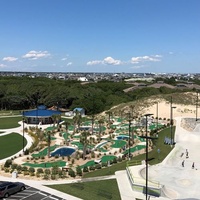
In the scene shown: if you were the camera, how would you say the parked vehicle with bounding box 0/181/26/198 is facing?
facing away from the viewer and to the right of the viewer

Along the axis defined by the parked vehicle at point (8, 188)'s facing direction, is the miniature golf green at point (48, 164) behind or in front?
in front
